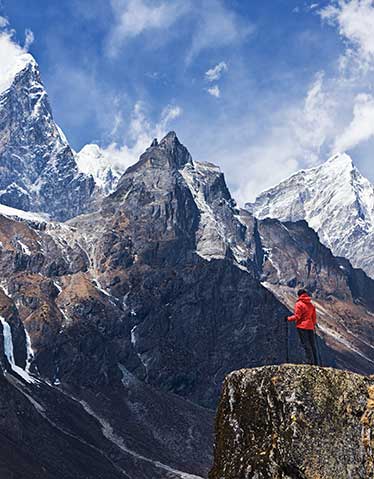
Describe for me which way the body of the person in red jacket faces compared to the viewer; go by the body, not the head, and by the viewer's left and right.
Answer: facing away from the viewer and to the left of the viewer
